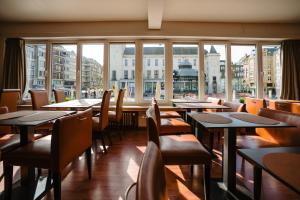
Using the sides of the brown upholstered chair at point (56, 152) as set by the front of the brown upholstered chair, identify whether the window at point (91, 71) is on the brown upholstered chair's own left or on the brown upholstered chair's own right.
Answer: on the brown upholstered chair's own right

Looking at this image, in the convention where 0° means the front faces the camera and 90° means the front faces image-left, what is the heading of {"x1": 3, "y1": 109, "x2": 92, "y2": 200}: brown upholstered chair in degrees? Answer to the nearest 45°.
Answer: approximately 135°

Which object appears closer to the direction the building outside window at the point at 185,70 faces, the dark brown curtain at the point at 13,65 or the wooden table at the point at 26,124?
the wooden table

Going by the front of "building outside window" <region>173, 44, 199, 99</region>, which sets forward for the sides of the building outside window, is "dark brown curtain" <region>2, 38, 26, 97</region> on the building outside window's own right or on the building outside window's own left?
on the building outside window's own right

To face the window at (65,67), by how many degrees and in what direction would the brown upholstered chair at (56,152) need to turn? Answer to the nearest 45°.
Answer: approximately 45° to its right
